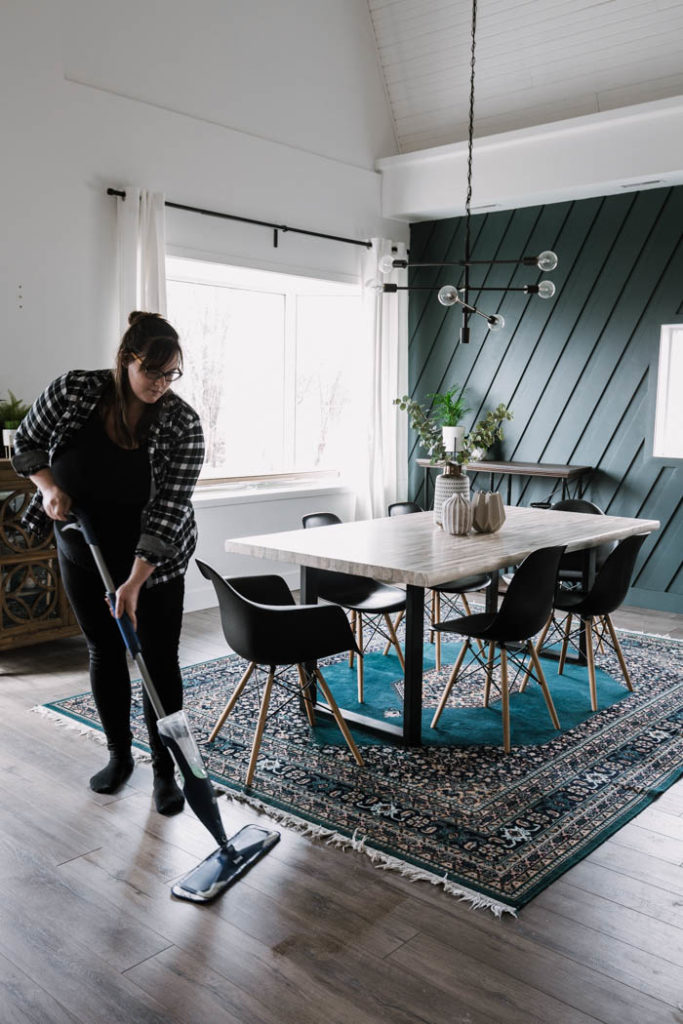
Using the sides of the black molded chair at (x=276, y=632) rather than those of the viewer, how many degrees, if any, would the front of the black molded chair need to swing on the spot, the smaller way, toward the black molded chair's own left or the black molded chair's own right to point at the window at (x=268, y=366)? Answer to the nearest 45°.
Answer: approximately 45° to the black molded chair's own left

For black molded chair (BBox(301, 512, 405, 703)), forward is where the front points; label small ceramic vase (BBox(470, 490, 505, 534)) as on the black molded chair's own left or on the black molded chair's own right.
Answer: on the black molded chair's own left

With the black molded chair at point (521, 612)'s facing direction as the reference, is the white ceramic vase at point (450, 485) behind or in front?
in front

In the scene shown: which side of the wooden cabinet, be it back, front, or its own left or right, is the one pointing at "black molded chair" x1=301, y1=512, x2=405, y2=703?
front

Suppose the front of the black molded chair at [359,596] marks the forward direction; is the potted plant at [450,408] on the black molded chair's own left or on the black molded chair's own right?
on the black molded chair's own left

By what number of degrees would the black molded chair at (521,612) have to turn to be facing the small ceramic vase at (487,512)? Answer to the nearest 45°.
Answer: approximately 45° to its right

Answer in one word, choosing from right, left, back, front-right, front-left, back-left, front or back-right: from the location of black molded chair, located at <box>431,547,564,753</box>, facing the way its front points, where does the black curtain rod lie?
front

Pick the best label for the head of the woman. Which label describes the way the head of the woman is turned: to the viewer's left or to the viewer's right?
to the viewer's right

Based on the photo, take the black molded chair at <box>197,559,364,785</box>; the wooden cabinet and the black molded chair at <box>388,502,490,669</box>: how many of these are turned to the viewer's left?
0

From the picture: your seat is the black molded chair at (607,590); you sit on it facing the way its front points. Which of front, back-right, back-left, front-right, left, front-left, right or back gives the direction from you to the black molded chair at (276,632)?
left

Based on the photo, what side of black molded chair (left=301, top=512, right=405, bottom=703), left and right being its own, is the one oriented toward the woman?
right

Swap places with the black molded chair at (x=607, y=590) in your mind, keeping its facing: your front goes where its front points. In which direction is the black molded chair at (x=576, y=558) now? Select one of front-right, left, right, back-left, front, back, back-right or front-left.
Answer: front-right

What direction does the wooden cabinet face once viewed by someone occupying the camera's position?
facing the viewer and to the right of the viewer

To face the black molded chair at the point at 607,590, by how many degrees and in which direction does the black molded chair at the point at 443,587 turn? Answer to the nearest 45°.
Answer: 0° — it already faces it

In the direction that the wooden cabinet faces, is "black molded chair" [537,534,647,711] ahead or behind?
ahead

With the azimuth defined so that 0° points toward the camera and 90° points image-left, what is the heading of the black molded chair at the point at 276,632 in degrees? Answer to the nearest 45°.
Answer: approximately 225°
